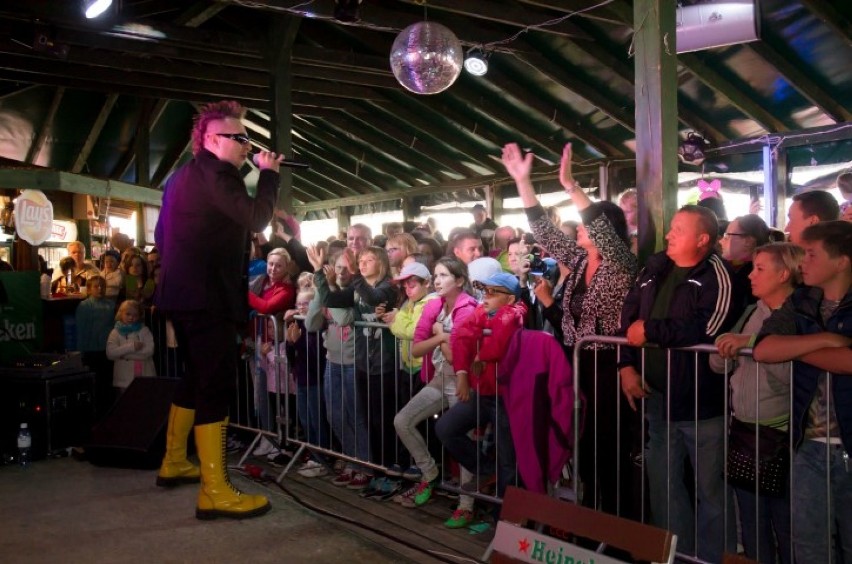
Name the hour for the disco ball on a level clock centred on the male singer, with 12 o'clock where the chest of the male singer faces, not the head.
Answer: The disco ball is roughly at 11 o'clock from the male singer.

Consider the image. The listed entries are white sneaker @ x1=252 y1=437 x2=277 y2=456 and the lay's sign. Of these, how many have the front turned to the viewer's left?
1

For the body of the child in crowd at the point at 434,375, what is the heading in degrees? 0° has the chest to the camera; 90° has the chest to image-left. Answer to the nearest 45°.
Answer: approximately 45°

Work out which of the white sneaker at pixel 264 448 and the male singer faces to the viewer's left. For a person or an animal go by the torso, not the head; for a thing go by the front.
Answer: the white sneaker

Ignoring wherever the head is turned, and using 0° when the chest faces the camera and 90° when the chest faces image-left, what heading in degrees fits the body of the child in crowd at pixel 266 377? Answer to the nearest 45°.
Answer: approximately 45°

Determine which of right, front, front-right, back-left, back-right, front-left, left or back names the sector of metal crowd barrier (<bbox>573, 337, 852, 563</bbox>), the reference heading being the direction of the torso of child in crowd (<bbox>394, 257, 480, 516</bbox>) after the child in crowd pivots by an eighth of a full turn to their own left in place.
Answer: front-left

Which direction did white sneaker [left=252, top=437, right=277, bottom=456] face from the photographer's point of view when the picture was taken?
facing to the left of the viewer

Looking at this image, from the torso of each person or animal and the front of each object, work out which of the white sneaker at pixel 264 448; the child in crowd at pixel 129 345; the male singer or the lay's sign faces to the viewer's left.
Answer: the white sneaker
